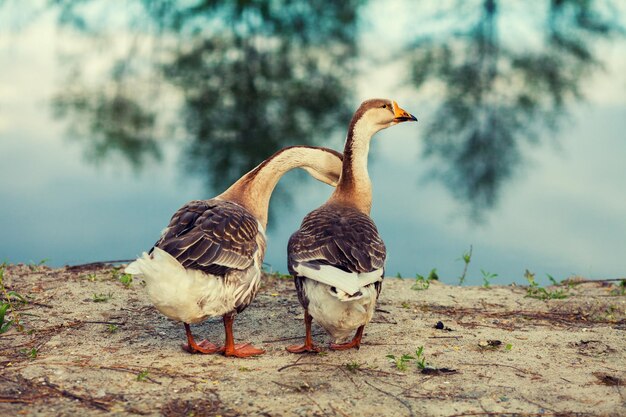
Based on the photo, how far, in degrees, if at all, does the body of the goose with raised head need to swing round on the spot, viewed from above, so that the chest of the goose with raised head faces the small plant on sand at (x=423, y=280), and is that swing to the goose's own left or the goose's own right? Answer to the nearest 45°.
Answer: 0° — it already faces it

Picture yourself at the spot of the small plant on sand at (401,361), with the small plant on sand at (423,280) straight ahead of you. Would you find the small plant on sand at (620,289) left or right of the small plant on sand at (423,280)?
right

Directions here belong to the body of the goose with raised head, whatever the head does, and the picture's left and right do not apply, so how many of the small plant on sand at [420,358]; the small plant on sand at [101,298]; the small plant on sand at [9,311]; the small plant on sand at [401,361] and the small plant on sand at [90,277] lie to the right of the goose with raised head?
2

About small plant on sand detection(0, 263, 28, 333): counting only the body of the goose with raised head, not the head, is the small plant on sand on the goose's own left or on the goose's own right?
on the goose's own left

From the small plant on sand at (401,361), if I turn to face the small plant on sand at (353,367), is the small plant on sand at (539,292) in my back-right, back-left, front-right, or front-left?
back-right

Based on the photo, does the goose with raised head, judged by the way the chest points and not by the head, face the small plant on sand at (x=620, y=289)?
no

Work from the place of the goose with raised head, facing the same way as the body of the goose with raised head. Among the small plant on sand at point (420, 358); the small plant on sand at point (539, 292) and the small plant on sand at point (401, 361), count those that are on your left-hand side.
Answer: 0

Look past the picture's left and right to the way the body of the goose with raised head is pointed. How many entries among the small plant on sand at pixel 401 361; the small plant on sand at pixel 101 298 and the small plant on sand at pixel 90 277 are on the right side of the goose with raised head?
1

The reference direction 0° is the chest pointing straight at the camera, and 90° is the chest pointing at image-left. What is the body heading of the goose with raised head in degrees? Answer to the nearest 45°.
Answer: approximately 180°

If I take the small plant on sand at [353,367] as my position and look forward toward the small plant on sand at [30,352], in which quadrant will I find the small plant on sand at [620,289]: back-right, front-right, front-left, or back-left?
back-right

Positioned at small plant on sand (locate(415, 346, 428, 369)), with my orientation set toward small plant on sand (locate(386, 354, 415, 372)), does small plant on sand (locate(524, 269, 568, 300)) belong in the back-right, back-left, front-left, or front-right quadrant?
back-right

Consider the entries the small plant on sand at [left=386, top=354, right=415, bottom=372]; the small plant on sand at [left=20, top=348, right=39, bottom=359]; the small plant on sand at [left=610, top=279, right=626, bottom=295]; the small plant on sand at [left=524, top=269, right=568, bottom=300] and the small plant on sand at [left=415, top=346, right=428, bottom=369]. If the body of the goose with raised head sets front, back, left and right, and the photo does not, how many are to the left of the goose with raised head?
1

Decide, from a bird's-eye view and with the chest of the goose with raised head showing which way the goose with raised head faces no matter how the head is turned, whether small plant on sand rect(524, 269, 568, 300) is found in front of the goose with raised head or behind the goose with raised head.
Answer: in front

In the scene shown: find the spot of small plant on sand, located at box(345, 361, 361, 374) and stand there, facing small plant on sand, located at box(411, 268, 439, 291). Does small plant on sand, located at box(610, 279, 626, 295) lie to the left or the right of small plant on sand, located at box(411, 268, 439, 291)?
right

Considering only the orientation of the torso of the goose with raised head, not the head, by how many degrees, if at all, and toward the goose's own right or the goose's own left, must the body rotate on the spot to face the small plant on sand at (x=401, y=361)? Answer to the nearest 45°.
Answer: approximately 90° to the goose's own right

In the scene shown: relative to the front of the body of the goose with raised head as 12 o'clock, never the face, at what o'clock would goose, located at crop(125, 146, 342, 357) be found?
The goose is roughly at 9 o'clock from the goose with raised head.

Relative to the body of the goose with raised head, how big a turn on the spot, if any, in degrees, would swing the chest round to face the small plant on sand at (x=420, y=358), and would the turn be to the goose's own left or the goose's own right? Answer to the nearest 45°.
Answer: approximately 90° to the goose's own right

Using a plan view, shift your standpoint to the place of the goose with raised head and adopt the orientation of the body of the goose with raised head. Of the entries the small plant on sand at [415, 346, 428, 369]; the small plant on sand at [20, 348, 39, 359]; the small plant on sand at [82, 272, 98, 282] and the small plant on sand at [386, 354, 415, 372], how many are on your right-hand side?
2

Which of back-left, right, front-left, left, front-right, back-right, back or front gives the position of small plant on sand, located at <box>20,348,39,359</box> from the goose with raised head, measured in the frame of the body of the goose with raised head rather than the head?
left
